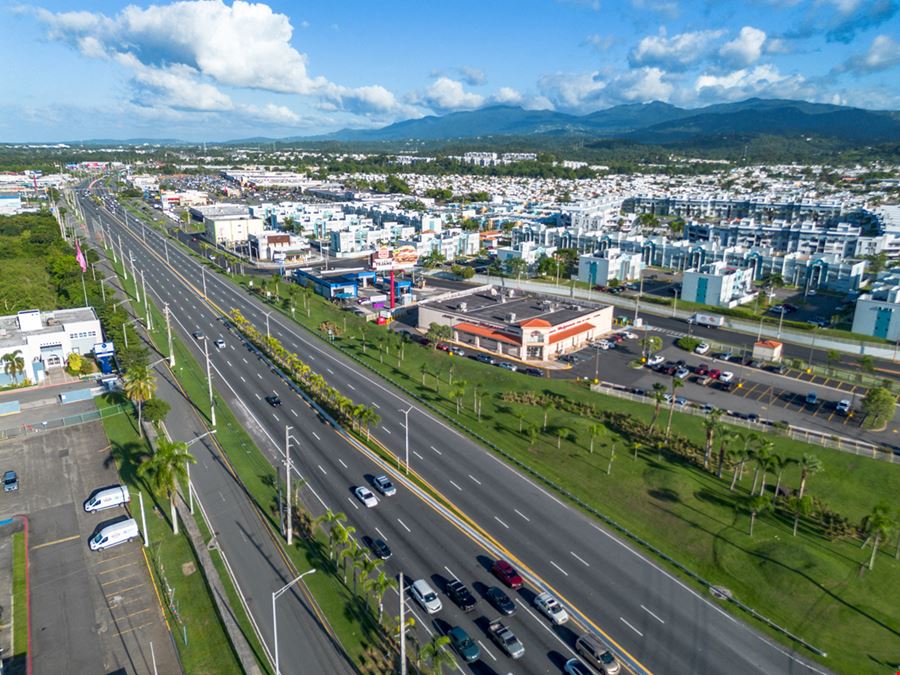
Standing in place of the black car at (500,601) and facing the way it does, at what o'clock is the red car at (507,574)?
The red car is roughly at 8 o'clock from the black car.

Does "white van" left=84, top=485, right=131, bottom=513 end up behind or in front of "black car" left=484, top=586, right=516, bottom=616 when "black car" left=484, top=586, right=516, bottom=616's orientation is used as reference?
behind

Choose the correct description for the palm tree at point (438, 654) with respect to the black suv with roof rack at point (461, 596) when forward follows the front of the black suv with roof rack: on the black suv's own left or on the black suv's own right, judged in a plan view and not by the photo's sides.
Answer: on the black suv's own right

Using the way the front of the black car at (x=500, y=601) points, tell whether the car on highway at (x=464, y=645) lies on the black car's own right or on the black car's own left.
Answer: on the black car's own right

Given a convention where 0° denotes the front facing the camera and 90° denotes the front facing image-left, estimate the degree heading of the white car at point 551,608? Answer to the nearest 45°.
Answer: approximately 315°

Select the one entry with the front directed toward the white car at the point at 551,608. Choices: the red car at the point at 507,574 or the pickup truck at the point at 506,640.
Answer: the red car

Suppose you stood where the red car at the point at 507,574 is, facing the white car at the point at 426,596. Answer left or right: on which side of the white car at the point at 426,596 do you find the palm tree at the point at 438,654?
left

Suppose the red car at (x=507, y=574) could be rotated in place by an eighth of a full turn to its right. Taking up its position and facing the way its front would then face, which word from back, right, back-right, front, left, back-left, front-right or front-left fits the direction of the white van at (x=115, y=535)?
right

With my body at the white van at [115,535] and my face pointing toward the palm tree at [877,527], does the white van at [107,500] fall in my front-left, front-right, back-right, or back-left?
back-left

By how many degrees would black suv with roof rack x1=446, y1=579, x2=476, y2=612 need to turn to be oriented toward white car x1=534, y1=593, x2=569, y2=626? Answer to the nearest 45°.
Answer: approximately 45° to its left

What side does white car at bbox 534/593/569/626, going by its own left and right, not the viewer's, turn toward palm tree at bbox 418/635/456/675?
right

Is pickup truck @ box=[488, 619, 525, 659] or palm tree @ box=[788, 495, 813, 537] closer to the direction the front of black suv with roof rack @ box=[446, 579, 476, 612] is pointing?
the pickup truck

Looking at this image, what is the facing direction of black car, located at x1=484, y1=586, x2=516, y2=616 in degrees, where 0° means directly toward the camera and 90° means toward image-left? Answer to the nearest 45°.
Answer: approximately 315°

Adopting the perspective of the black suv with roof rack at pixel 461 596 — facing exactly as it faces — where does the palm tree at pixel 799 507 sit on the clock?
The palm tree is roughly at 10 o'clock from the black suv with roof rack.

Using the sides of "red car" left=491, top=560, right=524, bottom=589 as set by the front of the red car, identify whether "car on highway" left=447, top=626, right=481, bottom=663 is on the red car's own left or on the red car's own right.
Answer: on the red car's own right

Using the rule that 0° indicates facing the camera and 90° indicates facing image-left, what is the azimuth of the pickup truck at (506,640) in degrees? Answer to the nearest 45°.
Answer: approximately 315°

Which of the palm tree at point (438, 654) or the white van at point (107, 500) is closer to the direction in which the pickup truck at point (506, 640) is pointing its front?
the palm tree
